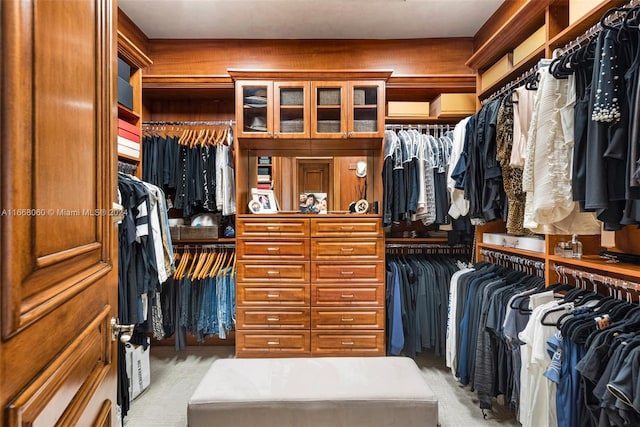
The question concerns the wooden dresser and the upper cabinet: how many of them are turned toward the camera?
2

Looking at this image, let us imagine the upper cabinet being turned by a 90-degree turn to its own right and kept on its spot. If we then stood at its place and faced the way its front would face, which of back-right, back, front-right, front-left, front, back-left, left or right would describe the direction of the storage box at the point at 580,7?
back-left

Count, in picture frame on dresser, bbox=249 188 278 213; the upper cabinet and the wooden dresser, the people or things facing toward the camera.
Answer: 3

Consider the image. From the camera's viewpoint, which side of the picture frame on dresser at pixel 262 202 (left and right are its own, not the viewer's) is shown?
front

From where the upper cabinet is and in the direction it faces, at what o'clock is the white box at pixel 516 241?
The white box is roughly at 10 o'clock from the upper cabinet.

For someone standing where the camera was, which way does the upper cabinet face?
facing the viewer

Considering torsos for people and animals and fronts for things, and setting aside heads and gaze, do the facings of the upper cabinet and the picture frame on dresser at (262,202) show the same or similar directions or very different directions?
same or similar directions

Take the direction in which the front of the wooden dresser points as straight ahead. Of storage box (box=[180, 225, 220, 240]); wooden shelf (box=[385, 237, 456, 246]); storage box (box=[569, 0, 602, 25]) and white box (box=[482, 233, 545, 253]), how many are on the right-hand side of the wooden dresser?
1

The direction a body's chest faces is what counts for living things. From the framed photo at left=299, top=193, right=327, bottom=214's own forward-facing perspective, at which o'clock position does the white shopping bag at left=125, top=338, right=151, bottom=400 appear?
The white shopping bag is roughly at 2 o'clock from the framed photo.

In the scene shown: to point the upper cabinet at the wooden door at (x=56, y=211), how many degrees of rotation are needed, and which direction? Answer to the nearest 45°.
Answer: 0° — it already faces it

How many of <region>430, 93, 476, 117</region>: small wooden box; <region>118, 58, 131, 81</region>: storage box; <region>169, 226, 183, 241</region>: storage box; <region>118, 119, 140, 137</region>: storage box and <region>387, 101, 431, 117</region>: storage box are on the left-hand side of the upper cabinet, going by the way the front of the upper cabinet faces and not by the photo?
2

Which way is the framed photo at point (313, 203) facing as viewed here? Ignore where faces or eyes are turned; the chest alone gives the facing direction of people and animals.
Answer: toward the camera

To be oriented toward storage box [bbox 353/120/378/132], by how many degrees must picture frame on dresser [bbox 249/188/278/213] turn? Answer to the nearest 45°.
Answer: approximately 90° to its left

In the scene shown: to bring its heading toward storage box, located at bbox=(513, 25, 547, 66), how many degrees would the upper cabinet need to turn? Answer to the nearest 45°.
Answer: approximately 45° to its left

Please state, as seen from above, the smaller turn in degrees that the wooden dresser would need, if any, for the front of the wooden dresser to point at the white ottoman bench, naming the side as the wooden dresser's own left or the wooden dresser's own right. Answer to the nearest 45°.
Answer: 0° — it already faces it
